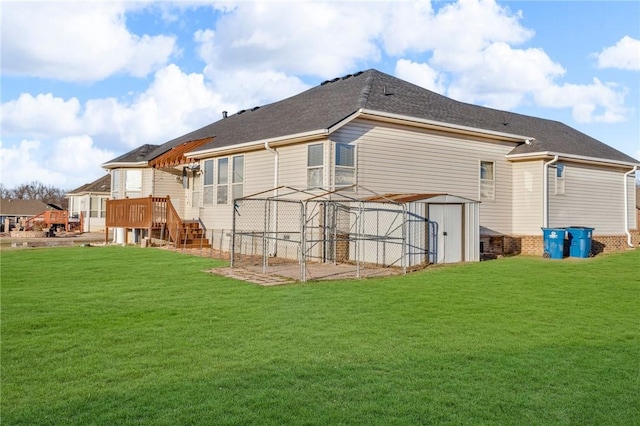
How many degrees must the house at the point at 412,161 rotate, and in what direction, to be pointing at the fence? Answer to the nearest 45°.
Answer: approximately 180°

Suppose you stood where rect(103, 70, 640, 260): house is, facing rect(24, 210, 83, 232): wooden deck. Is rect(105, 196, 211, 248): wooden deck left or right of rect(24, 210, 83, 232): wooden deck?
left

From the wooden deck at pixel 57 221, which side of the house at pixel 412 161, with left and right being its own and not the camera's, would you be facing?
left

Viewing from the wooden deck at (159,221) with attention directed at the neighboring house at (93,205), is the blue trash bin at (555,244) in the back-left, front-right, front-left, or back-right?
back-right

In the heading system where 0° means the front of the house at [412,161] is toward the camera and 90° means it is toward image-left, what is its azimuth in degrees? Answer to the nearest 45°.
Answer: approximately 225°

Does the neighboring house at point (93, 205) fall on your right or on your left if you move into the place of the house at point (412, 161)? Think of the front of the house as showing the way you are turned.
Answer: on your left

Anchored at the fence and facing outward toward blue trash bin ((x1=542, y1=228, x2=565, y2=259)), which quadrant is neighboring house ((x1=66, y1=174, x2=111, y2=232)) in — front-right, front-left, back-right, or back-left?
back-left

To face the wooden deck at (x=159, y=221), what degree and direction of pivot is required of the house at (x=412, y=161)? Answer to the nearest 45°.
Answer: approximately 135° to its left
